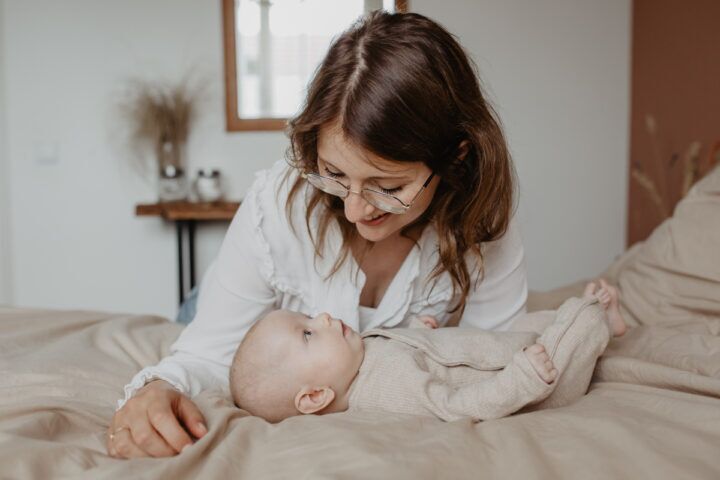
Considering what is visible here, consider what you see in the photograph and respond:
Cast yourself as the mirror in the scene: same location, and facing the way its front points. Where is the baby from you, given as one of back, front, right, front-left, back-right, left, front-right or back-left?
front

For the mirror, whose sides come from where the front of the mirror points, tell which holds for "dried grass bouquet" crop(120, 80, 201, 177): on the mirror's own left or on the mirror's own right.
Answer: on the mirror's own right

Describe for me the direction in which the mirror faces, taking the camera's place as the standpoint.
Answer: facing the viewer

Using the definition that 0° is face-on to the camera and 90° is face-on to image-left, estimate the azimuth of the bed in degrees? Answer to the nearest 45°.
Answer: approximately 90°

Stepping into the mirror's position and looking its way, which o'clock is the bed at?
The bed is roughly at 12 o'clock from the mirror.

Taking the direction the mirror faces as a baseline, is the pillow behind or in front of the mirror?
in front

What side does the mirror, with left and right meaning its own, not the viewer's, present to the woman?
front

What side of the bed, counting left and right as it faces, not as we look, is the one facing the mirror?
right

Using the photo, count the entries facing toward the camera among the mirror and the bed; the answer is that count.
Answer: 1

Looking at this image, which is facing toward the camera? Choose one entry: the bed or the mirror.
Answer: the mirror

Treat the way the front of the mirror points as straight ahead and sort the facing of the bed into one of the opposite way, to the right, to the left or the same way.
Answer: to the right
